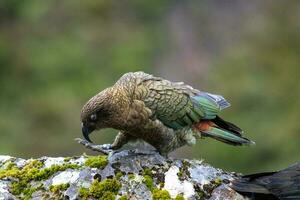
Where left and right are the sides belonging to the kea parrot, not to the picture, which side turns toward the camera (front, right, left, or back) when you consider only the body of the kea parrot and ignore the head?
left
